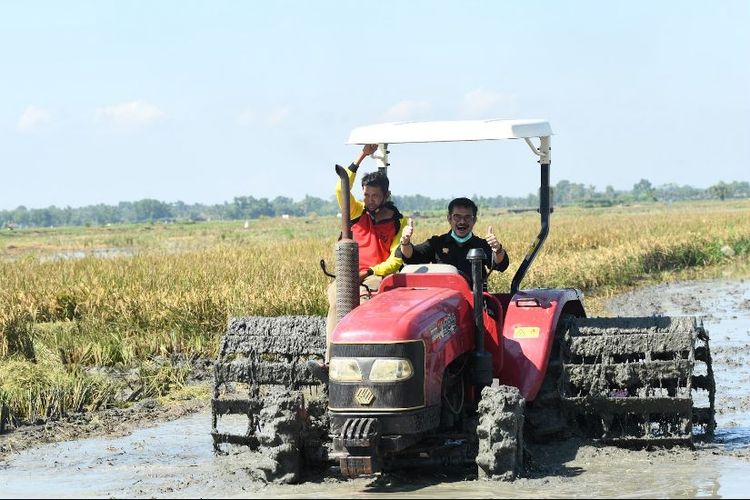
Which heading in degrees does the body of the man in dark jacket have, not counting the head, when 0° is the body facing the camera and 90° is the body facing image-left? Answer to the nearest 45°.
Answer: approximately 0°
